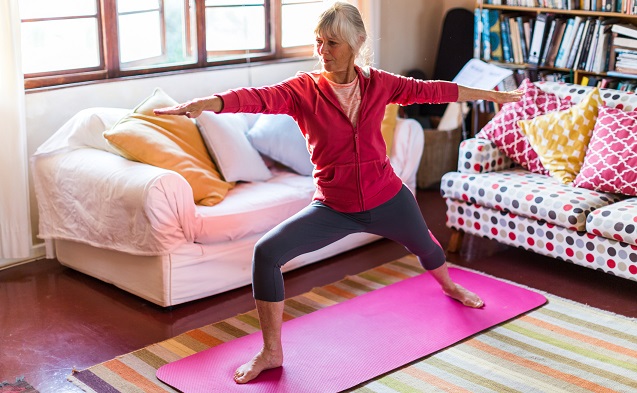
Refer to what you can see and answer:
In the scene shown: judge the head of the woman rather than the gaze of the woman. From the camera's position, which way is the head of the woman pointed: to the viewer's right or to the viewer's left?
to the viewer's left

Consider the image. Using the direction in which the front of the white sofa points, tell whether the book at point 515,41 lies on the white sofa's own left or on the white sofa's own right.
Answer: on the white sofa's own left

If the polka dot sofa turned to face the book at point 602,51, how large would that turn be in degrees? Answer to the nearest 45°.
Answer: approximately 135° to its right

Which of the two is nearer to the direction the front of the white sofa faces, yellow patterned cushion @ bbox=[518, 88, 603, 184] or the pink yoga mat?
the pink yoga mat

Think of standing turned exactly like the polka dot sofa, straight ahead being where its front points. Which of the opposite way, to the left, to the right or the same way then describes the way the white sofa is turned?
to the left

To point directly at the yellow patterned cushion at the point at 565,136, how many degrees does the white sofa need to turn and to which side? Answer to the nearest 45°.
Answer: approximately 45° to its left

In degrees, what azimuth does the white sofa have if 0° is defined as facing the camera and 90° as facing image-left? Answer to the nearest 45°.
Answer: approximately 315°

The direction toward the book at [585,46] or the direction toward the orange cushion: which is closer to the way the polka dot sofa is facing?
the orange cushion

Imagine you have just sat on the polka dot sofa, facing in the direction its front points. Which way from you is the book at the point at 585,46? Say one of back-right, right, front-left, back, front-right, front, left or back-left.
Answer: back-right

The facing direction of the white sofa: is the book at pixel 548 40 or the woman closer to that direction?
the woman

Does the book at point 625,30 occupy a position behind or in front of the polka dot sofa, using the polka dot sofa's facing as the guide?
behind

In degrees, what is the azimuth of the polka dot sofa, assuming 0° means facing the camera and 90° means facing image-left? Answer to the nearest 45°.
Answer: approximately 45°

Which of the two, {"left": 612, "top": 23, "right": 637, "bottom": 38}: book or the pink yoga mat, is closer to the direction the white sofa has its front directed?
the pink yoga mat

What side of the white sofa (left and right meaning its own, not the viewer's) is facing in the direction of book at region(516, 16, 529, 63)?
left
